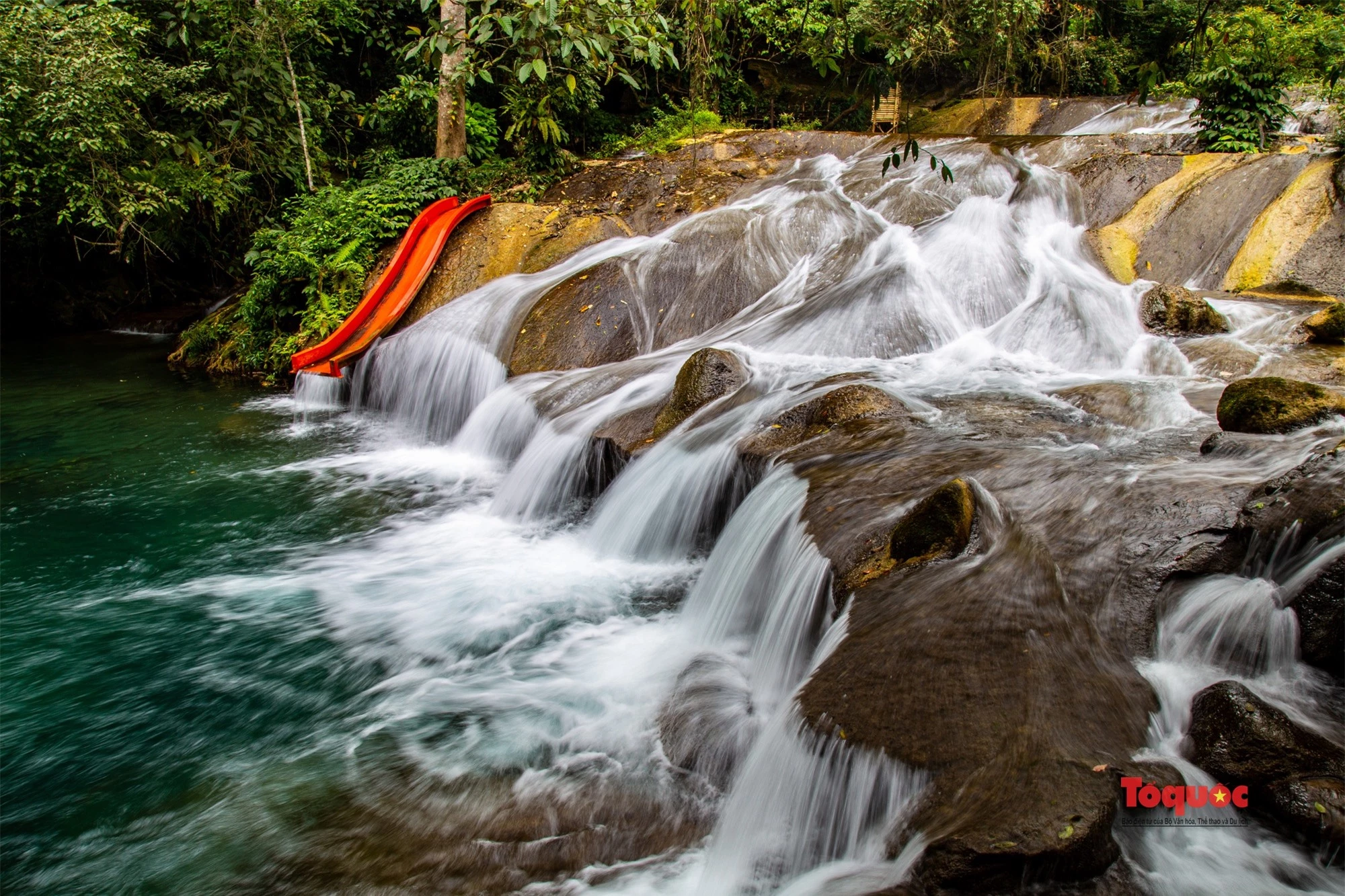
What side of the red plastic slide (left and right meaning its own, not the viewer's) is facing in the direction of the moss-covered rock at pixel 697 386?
left

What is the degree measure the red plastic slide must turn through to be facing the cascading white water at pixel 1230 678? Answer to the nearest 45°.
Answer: approximately 45° to its left

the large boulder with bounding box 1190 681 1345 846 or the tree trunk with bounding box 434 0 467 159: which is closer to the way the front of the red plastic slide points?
the large boulder

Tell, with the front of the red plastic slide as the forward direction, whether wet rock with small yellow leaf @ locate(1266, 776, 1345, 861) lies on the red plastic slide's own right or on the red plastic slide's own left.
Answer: on the red plastic slide's own left

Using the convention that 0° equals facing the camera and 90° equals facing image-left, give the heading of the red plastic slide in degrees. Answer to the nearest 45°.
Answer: approximately 45°

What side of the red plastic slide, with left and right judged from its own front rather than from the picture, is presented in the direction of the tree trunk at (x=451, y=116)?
back

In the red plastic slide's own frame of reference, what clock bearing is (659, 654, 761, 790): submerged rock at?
The submerged rock is roughly at 10 o'clock from the red plastic slide.

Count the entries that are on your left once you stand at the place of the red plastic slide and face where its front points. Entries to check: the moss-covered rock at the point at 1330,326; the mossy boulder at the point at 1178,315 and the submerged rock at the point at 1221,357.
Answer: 3

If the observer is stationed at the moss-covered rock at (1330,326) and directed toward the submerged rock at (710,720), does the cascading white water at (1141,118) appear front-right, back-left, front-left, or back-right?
back-right

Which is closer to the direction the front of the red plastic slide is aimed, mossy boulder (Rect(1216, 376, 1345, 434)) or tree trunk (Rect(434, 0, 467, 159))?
the mossy boulder
